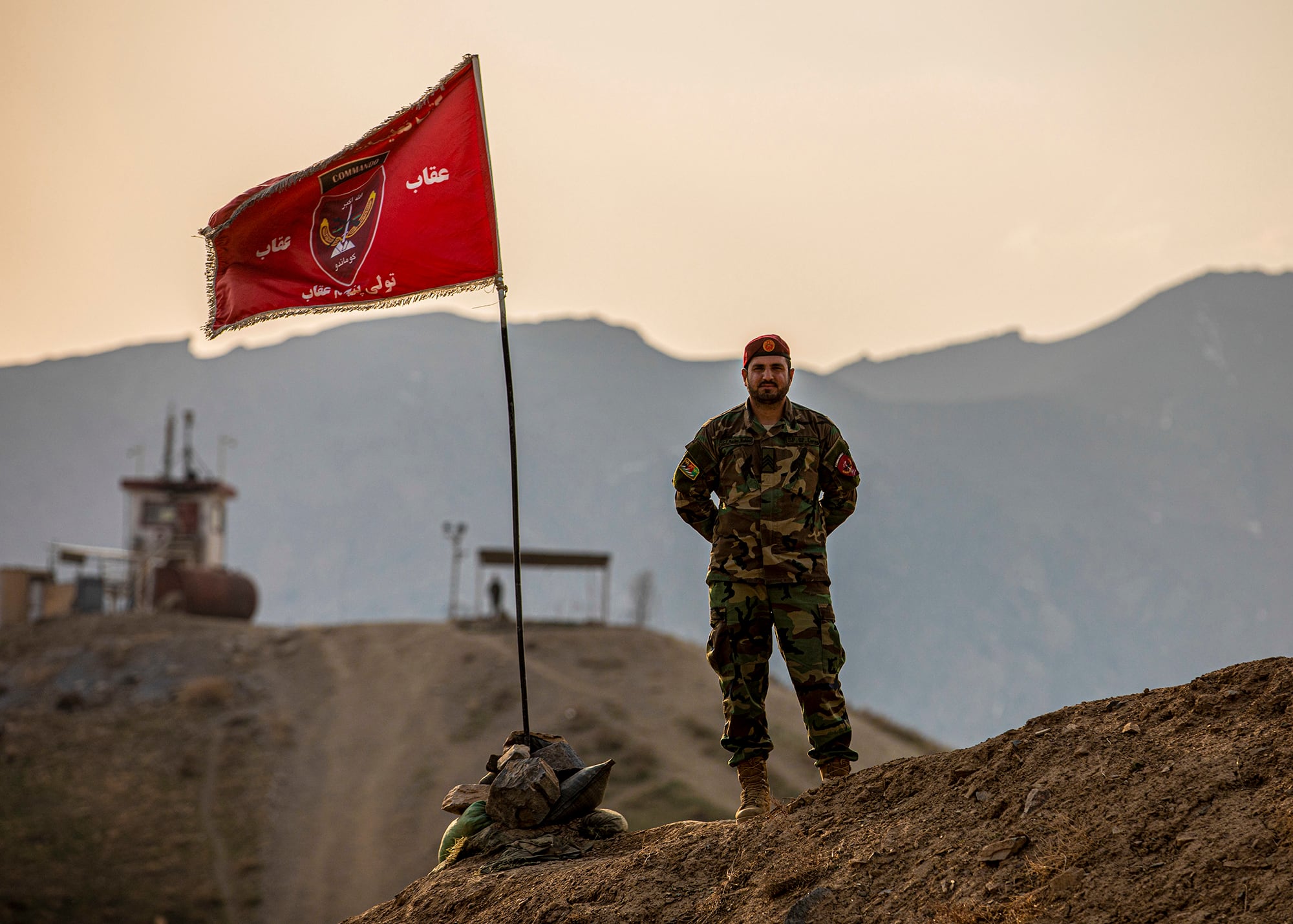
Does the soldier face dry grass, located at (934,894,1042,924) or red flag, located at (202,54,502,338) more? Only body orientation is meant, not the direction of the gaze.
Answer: the dry grass

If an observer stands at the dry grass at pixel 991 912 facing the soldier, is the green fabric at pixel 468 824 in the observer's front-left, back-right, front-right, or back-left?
front-left

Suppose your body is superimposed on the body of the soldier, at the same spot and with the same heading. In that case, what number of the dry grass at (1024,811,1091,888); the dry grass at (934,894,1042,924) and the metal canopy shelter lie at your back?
1

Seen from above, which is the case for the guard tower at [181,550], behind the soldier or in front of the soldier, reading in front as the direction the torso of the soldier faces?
behind

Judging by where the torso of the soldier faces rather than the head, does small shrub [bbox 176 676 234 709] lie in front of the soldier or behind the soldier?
behind

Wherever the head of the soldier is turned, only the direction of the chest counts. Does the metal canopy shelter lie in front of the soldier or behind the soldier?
behind

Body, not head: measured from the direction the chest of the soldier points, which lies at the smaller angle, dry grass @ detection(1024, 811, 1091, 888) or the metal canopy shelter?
the dry grass

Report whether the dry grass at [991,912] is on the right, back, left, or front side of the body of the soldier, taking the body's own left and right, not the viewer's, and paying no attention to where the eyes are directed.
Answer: front

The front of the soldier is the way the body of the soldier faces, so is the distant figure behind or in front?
behind

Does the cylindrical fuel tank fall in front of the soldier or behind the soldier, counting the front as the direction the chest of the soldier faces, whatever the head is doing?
behind

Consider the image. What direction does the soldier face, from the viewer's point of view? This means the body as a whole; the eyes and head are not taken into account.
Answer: toward the camera

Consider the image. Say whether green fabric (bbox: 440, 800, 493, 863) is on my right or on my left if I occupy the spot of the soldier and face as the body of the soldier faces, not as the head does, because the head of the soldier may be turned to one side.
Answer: on my right

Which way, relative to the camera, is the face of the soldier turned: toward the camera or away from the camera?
toward the camera

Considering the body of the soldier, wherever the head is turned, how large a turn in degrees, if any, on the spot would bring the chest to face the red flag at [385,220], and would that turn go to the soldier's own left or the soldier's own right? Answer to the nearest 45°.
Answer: approximately 135° to the soldier's own right
